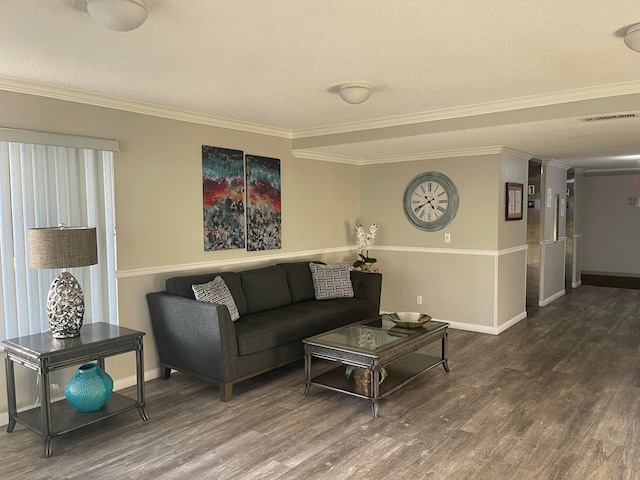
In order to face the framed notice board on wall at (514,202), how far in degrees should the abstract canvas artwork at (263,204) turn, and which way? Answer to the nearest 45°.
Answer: approximately 45° to its left

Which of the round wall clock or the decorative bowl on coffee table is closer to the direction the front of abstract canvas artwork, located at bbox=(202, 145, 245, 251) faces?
the decorative bowl on coffee table

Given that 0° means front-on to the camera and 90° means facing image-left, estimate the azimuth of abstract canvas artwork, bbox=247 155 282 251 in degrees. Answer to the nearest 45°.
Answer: approximately 315°

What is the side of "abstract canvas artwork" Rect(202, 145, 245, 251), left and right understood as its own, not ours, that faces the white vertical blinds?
right

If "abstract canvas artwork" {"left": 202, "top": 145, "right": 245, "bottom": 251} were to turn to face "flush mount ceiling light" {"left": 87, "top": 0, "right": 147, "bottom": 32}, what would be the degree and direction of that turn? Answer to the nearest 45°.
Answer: approximately 45° to its right
